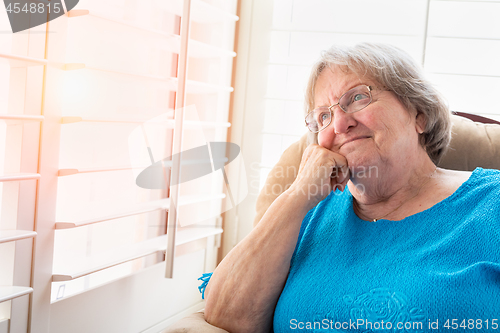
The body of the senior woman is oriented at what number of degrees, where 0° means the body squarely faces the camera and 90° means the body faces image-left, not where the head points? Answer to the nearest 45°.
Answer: approximately 45°
